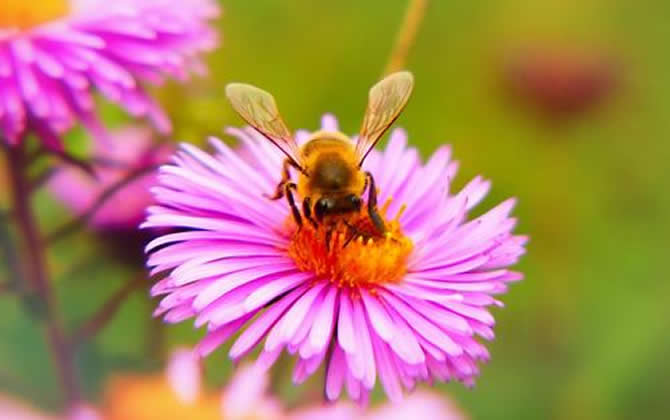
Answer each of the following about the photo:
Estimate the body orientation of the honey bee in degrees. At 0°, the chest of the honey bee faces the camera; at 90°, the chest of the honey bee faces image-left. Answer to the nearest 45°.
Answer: approximately 0°
